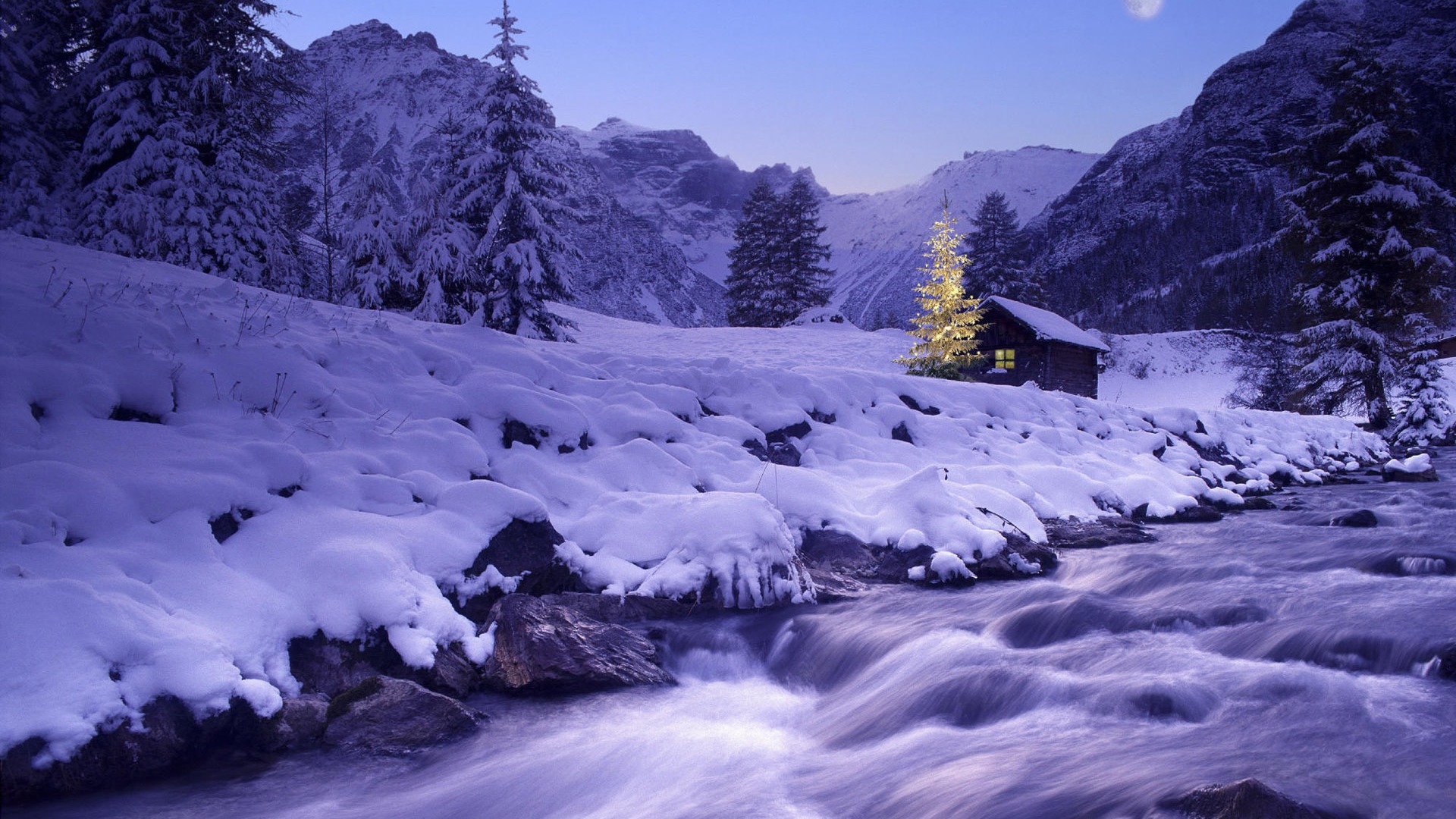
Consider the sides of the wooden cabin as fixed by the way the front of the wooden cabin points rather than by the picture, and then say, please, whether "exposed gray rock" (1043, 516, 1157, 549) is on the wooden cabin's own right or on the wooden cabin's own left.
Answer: on the wooden cabin's own left

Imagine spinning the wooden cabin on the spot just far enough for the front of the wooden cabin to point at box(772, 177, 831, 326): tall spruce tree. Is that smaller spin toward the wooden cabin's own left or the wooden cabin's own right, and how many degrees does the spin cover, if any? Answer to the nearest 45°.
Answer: approximately 90° to the wooden cabin's own right

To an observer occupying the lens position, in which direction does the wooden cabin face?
facing the viewer and to the left of the viewer

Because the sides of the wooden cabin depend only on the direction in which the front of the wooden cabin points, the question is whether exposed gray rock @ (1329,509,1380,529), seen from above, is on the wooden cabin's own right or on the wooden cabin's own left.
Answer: on the wooden cabin's own left

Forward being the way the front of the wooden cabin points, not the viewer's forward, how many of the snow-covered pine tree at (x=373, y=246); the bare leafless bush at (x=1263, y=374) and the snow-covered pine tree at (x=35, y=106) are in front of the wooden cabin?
2

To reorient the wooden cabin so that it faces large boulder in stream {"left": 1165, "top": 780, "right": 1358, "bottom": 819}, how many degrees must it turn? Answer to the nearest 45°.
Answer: approximately 45° to its left

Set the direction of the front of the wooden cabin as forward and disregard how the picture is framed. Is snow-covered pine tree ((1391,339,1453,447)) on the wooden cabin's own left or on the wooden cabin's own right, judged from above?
on the wooden cabin's own left

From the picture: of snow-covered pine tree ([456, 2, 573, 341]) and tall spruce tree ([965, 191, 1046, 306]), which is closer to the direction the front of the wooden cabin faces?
the snow-covered pine tree

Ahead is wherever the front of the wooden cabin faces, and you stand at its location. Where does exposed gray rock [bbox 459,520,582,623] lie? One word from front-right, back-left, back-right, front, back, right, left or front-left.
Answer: front-left

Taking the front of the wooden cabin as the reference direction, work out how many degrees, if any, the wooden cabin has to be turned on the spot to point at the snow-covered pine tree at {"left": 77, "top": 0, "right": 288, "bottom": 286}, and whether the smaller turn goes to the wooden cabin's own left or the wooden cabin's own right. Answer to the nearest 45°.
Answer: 0° — it already faces it

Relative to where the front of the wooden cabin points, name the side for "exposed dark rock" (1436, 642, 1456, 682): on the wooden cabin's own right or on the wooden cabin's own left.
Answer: on the wooden cabin's own left

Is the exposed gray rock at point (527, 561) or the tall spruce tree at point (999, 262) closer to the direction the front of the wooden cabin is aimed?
the exposed gray rock

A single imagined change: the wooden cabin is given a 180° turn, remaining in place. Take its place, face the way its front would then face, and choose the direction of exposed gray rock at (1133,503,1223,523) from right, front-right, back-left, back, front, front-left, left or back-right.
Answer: back-right
